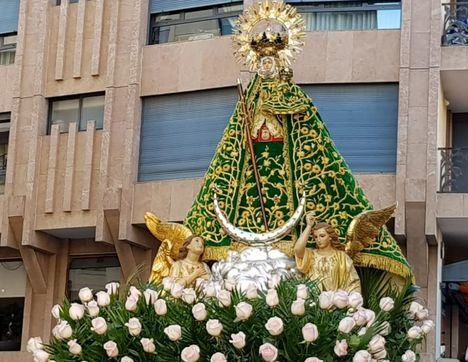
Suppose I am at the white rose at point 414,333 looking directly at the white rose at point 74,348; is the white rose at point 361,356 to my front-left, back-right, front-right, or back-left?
front-left

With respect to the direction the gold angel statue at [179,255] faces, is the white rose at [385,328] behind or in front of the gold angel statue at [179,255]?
in front

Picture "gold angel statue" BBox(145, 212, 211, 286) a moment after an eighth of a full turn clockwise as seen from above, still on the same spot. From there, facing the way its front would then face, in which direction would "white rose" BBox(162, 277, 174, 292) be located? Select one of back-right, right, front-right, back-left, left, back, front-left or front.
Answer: front

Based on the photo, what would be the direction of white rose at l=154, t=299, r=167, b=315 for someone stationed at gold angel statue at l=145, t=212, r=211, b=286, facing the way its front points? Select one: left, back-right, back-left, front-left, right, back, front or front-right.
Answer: front-right

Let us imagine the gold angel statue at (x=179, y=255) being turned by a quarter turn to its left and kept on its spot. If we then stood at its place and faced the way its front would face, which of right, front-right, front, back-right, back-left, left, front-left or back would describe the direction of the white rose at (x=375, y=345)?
right

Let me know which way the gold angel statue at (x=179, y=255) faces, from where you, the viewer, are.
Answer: facing the viewer and to the right of the viewer

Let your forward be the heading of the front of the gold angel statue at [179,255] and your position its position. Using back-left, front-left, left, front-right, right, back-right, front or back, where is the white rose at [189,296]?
front-right

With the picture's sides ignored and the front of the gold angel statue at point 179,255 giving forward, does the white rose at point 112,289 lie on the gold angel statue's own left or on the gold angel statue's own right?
on the gold angel statue's own right

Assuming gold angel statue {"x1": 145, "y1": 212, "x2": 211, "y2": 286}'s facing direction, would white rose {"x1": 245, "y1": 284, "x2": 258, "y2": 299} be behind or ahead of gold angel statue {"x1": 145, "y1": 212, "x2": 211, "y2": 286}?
ahead

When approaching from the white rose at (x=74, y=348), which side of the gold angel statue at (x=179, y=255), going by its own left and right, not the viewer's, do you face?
right

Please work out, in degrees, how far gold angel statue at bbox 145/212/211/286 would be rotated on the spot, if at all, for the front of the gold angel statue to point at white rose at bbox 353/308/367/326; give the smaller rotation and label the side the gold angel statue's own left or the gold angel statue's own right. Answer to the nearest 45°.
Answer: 0° — it already faces it
